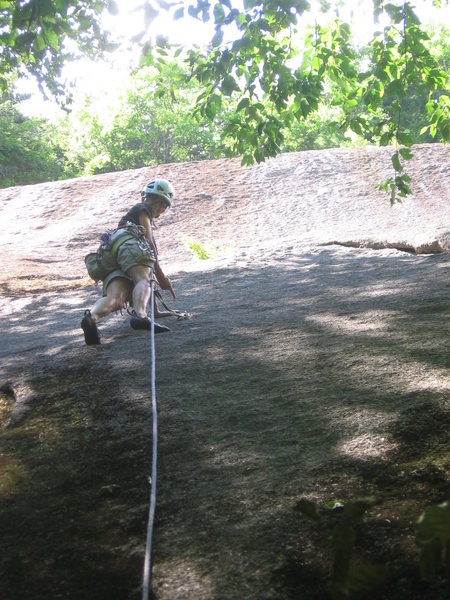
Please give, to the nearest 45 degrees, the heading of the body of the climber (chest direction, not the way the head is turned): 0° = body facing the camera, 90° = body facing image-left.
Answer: approximately 225°

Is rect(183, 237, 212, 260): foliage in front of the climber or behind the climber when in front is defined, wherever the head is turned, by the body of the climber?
in front

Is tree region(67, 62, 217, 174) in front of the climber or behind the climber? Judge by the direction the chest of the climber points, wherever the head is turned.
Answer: in front
